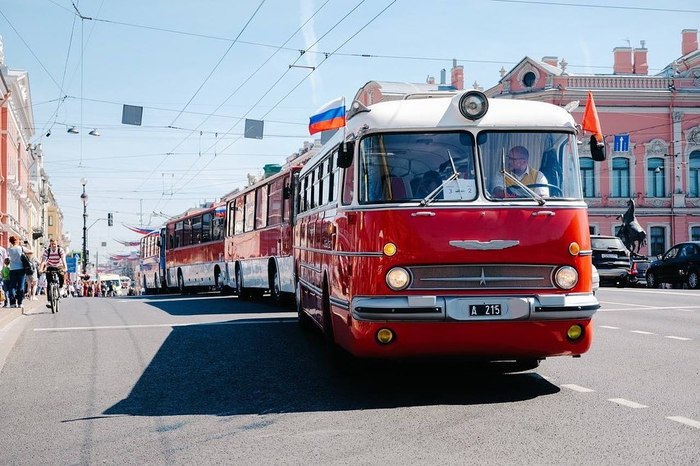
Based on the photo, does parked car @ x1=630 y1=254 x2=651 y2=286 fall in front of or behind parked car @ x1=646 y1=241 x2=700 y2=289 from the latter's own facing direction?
in front

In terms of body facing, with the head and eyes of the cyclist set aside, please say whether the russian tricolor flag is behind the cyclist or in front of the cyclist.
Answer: in front

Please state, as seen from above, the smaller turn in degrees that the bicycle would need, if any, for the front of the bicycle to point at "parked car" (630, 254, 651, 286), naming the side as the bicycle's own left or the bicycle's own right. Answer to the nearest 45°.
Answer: approximately 135° to the bicycle's own left

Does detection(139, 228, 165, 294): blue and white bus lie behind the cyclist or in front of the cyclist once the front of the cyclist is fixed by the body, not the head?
behind

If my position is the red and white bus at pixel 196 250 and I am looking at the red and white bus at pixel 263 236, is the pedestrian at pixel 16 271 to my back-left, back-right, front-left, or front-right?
front-right

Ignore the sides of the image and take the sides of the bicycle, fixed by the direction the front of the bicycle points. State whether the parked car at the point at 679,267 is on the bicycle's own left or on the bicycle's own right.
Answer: on the bicycle's own left

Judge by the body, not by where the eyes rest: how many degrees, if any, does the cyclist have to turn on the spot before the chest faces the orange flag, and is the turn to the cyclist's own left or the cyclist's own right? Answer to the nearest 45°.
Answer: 0° — they already face it

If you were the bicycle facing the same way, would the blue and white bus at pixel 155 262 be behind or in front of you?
behind

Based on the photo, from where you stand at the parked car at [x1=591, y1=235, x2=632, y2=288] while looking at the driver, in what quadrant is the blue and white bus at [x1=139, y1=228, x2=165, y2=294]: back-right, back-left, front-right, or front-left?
back-right

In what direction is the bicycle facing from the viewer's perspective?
toward the camera

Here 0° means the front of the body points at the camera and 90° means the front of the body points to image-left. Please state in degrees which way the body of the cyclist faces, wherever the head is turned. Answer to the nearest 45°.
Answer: approximately 0°

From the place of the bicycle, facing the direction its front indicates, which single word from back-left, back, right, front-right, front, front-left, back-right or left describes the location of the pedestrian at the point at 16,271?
back-right
